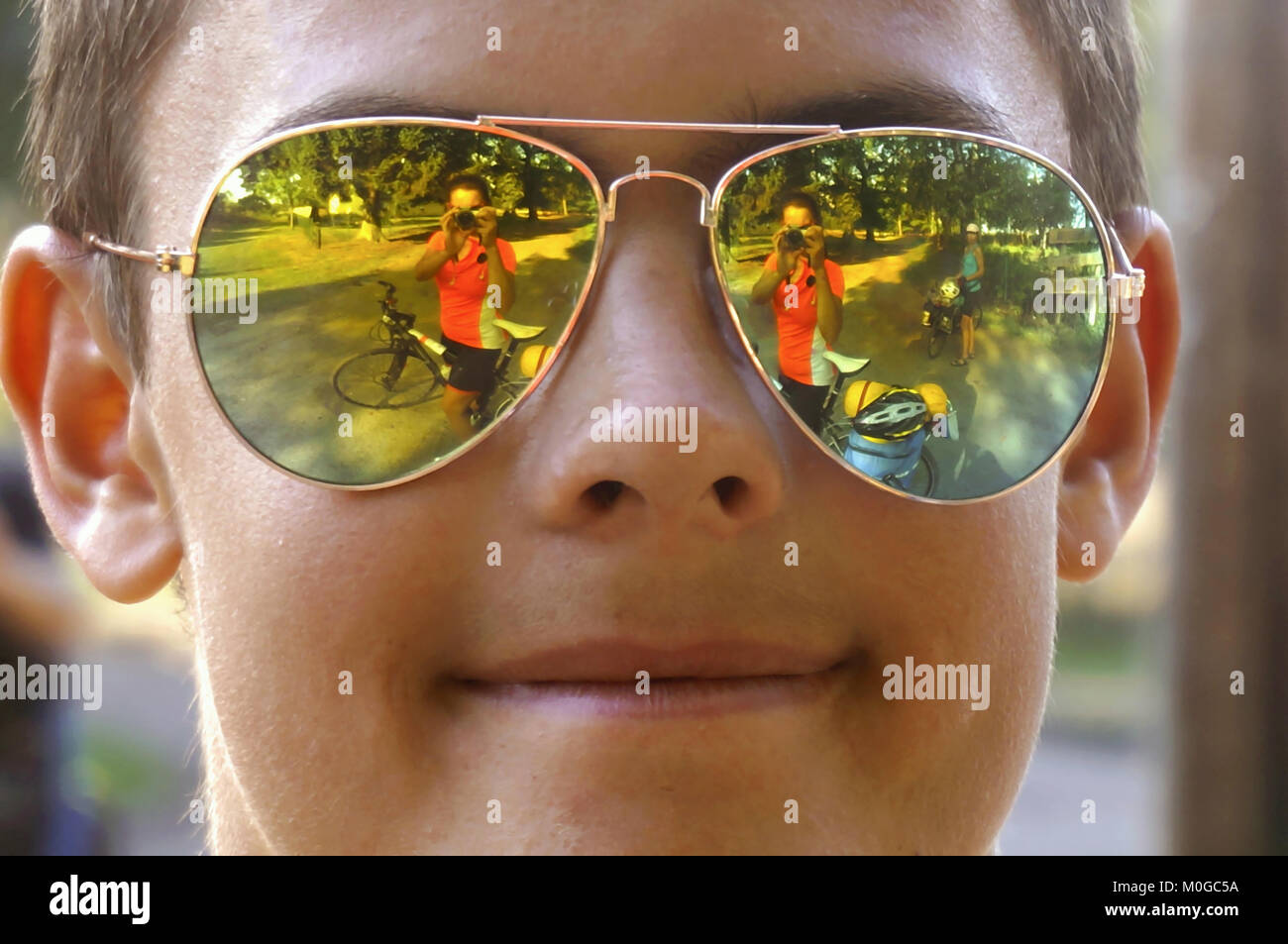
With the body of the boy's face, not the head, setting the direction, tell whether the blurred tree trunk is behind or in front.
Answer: behind

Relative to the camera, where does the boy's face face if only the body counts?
toward the camera
